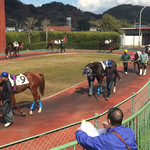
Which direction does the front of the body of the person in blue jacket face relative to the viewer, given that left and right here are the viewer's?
facing away from the viewer and to the left of the viewer

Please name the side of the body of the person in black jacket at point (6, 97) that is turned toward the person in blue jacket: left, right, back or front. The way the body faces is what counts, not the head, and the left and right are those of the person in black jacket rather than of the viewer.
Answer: left

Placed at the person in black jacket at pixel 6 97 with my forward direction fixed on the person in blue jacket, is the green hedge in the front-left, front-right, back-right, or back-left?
back-left

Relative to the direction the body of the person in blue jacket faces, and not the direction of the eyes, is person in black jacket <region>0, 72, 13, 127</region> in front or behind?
in front

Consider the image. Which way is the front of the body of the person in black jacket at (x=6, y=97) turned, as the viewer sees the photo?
to the viewer's left

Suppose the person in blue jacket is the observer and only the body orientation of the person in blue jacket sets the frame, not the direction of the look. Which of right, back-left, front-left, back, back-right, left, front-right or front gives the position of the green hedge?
front-right
